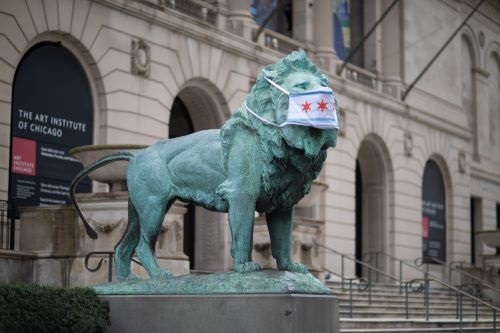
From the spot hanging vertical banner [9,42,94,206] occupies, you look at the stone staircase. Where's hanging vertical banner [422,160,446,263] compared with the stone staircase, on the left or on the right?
left

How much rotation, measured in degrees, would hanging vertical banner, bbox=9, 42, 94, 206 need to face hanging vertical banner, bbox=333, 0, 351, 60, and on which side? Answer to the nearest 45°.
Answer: approximately 90° to its left

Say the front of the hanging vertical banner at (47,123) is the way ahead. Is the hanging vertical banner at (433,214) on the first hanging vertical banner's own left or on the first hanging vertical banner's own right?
on the first hanging vertical banner's own left

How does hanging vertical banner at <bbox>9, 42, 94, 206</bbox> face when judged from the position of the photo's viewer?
facing the viewer and to the right of the viewer

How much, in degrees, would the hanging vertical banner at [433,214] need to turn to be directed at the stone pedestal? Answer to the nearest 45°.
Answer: approximately 45° to its right

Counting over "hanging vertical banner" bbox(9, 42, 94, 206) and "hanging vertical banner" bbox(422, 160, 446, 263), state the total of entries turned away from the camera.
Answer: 0

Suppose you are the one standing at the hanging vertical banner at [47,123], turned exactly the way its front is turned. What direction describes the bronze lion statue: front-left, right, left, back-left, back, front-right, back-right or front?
front-right

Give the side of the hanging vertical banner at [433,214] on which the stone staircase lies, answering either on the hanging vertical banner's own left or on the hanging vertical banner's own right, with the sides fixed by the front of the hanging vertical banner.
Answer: on the hanging vertical banner's own right

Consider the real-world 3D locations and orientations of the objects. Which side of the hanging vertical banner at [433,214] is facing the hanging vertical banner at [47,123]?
right
